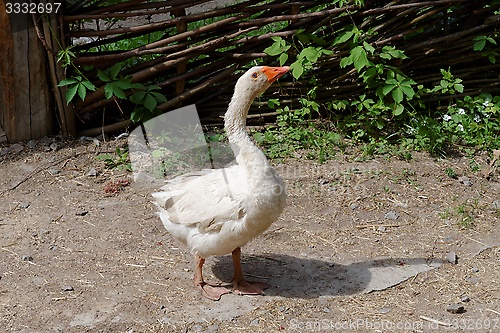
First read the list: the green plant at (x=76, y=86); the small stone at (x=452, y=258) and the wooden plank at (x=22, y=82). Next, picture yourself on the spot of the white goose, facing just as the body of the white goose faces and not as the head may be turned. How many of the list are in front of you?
1

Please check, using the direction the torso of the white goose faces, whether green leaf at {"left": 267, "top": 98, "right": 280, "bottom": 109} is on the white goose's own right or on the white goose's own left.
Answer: on the white goose's own left

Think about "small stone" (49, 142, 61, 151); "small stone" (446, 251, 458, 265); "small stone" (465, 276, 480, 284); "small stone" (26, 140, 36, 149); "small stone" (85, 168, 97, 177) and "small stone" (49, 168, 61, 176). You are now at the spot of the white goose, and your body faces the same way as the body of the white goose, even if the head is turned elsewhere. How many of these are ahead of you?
2

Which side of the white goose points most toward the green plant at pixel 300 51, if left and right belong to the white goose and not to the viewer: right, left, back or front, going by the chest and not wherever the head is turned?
left

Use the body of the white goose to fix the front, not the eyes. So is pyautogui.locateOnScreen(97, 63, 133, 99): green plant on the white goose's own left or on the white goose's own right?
on the white goose's own left

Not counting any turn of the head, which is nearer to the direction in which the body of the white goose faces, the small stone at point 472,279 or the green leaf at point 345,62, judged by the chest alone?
the small stone

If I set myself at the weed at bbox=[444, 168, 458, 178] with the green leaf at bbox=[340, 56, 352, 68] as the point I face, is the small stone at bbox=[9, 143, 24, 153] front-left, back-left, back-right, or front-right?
front-left

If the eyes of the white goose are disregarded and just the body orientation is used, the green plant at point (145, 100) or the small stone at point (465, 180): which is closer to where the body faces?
the small stone

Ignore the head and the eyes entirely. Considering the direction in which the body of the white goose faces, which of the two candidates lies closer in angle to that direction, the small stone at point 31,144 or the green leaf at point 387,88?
the green leaf

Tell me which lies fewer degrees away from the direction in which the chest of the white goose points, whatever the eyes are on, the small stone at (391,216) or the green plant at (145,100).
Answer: the small stone

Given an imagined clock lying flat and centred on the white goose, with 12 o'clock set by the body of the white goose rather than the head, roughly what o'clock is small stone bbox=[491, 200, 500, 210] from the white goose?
The small stone is roughly at 11 o'clock from the white goose.

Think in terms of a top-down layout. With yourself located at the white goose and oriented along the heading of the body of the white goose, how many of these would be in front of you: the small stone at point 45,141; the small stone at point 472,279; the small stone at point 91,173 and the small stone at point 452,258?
2

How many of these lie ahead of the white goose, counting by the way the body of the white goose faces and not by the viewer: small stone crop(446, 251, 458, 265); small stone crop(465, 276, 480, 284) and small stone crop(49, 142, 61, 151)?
2

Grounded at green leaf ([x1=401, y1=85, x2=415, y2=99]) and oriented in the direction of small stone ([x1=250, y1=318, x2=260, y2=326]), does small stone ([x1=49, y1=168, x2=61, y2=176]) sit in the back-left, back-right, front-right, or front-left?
front-right

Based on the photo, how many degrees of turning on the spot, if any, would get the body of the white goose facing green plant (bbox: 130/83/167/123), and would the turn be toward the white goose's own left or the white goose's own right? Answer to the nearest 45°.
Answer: approximately 90° to the white goose's own left

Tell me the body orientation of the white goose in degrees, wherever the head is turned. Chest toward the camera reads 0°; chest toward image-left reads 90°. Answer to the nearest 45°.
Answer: approximately 270°

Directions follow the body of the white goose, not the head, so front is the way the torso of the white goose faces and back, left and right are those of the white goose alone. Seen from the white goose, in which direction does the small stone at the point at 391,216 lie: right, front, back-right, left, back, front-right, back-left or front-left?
front-left
